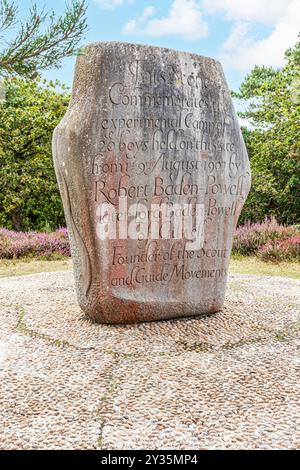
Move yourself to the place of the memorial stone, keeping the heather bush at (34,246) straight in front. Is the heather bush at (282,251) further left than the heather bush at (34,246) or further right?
right

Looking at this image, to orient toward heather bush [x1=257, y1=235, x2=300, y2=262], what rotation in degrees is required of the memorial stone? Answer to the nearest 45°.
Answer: approximately 90° to its left

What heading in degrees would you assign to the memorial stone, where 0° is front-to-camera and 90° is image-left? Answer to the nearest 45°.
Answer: approximately 315°

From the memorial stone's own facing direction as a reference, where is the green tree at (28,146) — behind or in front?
behind

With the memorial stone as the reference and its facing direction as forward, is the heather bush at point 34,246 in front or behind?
behind

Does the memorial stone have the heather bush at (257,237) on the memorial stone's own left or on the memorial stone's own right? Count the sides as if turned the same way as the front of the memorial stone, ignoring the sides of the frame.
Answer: on the memorial stone's own left

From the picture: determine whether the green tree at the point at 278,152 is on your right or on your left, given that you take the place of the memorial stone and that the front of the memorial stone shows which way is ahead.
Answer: on your left
